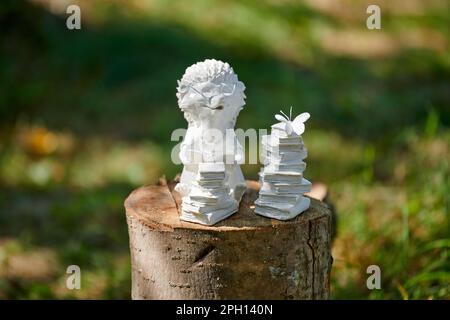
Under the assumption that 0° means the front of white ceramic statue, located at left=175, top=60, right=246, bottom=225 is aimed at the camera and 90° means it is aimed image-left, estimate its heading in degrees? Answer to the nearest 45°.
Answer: approximately 0°
